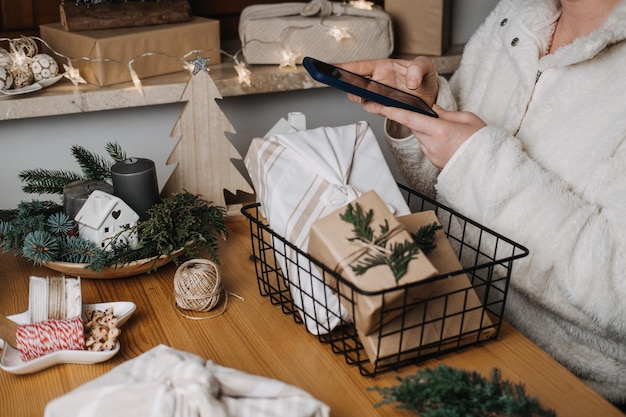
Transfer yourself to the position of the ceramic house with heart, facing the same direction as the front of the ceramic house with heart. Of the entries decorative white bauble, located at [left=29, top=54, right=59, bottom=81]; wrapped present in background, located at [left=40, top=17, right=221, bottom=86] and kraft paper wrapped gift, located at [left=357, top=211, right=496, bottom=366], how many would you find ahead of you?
1

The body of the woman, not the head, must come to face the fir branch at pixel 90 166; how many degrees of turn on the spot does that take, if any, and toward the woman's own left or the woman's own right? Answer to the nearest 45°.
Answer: approximately 45° to the woman's own right

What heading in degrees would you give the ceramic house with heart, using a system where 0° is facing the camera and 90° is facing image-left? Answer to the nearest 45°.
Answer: approximately 315°

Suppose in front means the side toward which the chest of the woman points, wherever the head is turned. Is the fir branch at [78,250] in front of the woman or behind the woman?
in front

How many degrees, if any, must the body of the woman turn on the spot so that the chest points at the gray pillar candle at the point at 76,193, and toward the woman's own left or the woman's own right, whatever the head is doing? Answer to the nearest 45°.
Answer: approximately 45° to the woman's own right

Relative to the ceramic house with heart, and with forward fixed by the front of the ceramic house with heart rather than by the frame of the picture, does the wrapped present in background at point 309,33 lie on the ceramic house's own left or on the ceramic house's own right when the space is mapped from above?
on the ceramic house's own left

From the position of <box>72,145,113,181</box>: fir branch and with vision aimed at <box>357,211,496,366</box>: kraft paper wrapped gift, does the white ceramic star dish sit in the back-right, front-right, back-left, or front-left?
front-right

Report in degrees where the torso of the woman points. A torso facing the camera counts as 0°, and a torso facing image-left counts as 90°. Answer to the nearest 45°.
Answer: approximately 45°

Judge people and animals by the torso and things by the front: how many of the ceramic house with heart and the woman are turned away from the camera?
0

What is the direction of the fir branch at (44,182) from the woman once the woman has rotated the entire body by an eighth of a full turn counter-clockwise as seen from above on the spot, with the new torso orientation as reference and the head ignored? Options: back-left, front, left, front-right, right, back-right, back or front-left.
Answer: right

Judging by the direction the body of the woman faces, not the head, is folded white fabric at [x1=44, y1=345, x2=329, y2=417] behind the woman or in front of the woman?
in front
